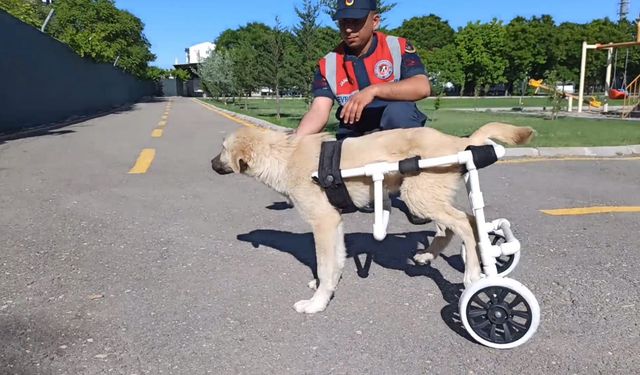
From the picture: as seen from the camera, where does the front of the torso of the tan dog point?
to the viewer's left

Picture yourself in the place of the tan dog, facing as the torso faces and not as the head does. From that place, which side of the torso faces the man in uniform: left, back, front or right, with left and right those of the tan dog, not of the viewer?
right

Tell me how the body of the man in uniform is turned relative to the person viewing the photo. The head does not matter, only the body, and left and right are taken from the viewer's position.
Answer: facing the viewer

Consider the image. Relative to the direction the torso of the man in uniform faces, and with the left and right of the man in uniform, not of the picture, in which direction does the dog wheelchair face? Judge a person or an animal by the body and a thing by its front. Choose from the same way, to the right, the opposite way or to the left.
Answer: to the right

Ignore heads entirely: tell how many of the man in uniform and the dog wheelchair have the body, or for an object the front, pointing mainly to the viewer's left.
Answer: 1

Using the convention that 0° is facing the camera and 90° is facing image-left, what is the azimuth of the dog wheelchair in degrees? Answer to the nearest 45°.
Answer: approximately 90°

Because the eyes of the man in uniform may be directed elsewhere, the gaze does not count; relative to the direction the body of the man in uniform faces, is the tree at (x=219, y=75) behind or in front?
behind

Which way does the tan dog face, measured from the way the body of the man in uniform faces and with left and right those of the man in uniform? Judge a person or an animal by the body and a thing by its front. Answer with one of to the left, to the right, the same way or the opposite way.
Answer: to the right

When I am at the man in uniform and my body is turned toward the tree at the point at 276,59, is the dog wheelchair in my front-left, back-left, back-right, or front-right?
back-right

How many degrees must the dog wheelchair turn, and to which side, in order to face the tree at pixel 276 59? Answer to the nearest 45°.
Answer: approximately 90° to its right
